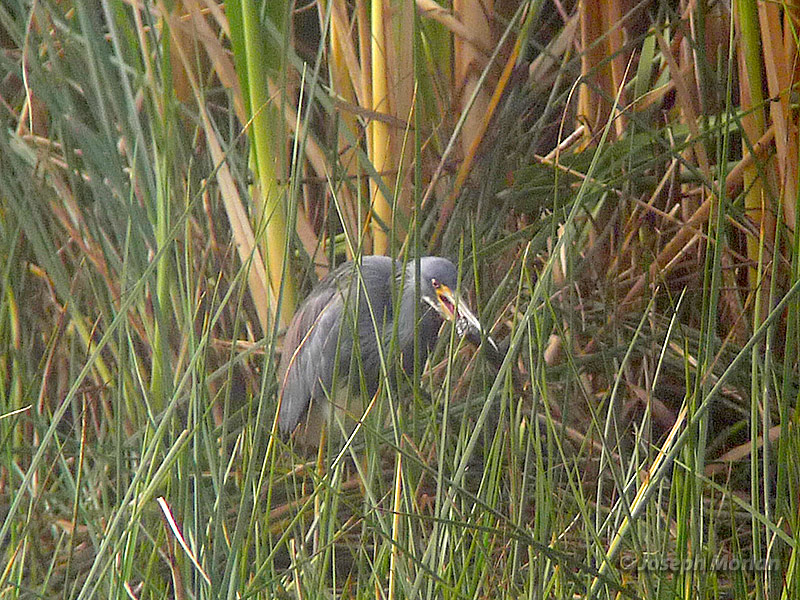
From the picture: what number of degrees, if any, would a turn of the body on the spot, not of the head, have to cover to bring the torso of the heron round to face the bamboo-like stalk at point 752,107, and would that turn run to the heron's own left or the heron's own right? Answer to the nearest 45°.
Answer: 0° — it already faces it

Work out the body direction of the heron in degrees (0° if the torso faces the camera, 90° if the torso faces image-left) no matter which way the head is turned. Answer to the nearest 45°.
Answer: approximately 270°
